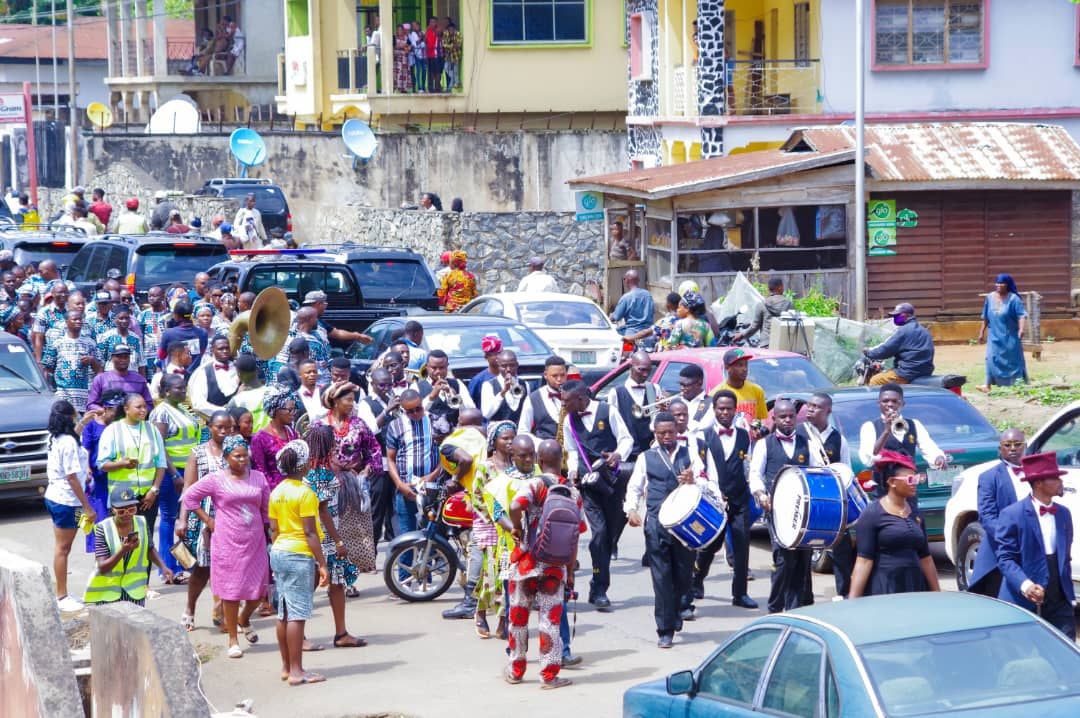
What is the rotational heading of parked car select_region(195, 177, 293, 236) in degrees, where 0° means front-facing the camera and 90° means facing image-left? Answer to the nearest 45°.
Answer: approximately 135°

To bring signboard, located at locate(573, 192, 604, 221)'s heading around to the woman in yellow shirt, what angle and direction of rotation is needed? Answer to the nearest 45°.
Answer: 0° — it already faces them

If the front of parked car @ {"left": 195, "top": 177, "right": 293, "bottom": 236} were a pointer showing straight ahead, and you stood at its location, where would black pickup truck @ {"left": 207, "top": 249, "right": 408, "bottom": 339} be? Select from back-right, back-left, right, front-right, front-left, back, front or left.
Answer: back-left

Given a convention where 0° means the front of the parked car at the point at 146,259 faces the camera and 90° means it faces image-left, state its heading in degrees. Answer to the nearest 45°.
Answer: approximately 135°

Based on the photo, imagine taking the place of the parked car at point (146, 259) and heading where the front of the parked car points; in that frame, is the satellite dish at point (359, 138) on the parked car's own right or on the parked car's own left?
on the parked car's own right

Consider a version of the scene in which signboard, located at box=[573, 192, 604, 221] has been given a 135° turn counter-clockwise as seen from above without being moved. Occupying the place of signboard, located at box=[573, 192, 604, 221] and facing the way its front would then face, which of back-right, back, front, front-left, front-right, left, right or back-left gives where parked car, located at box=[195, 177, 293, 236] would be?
left

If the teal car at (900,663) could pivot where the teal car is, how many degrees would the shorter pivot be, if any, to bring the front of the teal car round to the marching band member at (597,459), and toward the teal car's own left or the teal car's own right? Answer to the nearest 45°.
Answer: approximately 45° to the teal car's own right
